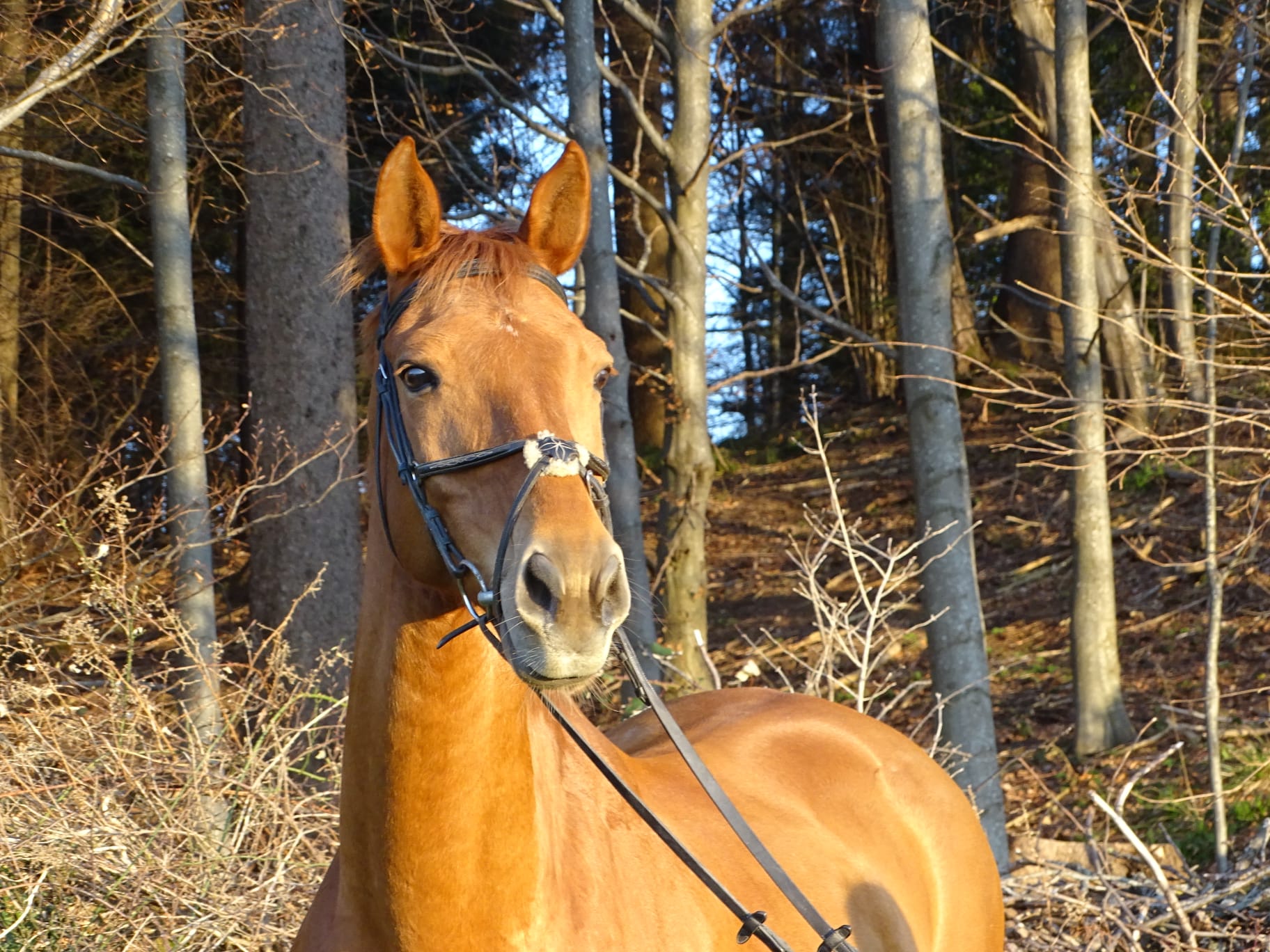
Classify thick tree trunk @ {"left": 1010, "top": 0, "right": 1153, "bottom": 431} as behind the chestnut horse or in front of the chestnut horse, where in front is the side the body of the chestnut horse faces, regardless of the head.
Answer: behind

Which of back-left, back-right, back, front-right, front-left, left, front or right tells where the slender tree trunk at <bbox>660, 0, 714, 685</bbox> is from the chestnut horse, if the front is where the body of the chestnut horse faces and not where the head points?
back-right

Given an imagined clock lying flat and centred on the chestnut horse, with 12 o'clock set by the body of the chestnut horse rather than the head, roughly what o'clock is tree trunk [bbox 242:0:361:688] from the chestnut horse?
The tree trunk is roughly at 4 o'clock from the chestnut horse.

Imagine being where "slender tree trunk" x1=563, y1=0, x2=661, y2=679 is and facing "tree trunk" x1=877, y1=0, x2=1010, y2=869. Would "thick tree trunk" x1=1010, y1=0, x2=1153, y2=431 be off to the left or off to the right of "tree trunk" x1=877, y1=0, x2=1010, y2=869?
left

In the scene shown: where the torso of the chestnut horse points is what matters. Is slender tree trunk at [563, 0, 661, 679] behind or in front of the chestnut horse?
behind

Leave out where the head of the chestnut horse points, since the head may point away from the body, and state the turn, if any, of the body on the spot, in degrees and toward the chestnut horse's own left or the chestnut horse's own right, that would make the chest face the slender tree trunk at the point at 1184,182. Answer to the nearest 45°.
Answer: approximately 180°

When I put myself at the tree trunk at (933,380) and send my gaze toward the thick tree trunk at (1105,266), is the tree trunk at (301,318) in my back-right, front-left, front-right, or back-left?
back-left

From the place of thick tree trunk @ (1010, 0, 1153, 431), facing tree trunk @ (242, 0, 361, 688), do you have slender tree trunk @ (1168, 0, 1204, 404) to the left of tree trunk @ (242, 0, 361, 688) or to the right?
left

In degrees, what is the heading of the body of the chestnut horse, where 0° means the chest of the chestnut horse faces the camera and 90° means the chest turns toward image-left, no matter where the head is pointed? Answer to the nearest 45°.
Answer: approximately 45°

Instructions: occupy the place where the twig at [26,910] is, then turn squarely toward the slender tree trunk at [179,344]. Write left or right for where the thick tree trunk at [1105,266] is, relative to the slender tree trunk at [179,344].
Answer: right
